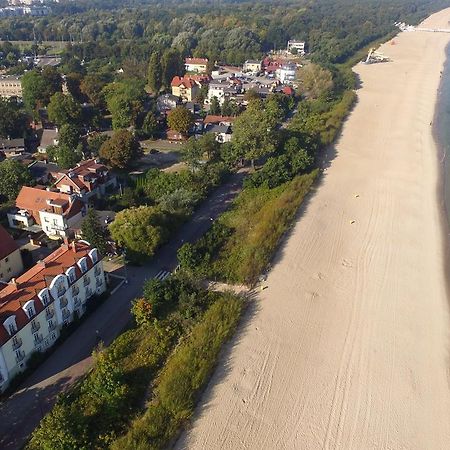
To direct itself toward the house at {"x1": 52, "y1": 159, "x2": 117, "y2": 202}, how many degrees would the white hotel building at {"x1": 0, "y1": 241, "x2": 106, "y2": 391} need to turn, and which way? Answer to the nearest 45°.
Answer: approximately 135° to its left

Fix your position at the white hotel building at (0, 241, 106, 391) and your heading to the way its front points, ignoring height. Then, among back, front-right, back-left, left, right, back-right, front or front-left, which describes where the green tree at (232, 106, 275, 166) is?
left

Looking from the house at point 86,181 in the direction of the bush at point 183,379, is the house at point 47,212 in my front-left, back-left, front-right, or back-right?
front-right

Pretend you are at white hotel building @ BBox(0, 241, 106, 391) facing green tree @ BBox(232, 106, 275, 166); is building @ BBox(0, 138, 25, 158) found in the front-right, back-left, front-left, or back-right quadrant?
front-left

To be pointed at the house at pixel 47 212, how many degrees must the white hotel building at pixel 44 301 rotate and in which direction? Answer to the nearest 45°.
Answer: approximately 135° to its left

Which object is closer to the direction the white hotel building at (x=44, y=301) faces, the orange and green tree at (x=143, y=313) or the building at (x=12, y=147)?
the orange and green tree

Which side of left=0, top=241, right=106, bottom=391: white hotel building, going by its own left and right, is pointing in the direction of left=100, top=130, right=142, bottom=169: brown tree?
left

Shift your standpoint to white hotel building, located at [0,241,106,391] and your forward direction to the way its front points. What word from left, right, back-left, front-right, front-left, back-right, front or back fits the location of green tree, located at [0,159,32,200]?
back-left

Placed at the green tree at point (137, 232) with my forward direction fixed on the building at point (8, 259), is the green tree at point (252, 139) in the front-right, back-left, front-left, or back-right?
back-right

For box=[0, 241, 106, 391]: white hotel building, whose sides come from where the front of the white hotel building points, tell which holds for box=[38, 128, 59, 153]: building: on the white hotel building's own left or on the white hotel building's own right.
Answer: on the white hotel building's own left

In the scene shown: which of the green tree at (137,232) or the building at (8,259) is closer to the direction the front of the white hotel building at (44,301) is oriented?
the green tree

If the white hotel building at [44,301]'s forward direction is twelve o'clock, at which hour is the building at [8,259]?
The building is roughly at 7 o'clock from the white hotel building.

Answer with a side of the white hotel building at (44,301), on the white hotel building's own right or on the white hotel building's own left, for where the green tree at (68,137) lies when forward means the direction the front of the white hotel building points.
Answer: on the white hotel building's own left

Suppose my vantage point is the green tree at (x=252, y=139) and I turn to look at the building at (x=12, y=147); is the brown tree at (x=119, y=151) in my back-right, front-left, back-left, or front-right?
front-left

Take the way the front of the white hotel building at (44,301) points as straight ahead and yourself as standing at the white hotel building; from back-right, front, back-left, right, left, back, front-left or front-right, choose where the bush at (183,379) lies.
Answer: front

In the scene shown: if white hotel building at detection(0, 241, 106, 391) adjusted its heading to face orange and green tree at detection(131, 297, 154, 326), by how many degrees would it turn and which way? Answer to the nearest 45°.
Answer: approximately 45° to its left

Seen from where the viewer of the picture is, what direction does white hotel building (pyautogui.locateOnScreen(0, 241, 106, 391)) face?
facing the viewer and to the right of the viewer

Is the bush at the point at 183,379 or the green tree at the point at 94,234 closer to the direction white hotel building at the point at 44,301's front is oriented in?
the bush

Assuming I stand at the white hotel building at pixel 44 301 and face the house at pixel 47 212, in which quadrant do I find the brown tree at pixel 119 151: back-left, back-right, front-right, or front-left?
front-right

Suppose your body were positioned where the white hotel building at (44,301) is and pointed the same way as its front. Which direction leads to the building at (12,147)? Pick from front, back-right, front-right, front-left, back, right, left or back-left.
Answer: back-left
